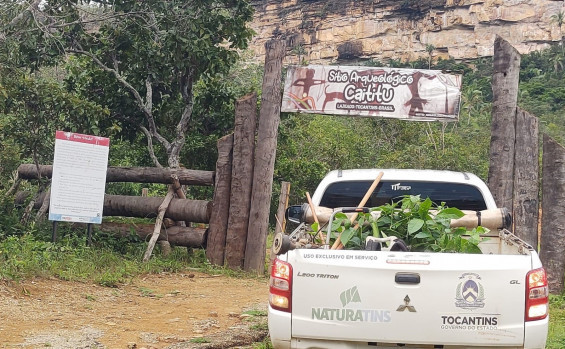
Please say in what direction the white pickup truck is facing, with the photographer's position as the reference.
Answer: facing away from the viewer

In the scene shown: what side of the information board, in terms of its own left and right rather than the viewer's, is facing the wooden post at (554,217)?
left

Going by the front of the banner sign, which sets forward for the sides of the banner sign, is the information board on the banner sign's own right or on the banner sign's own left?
on the banner sign's own right

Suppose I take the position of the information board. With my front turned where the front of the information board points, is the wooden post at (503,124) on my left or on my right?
on my left

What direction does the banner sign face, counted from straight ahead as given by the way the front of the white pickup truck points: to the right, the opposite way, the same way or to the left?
the opposite way

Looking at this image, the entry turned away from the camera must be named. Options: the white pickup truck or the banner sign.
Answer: the white pickup truck

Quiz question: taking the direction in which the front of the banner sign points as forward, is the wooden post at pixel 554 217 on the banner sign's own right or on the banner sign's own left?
on the banner sign's own left

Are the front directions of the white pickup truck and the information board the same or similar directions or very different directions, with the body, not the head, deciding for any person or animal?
very different directions

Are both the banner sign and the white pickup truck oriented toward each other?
yes

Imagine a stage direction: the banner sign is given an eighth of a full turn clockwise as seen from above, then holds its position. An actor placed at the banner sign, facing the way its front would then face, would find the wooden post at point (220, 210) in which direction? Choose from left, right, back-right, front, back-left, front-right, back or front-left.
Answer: front-right

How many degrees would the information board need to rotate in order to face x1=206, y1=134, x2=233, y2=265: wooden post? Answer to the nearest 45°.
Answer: approximately 90° to its left
